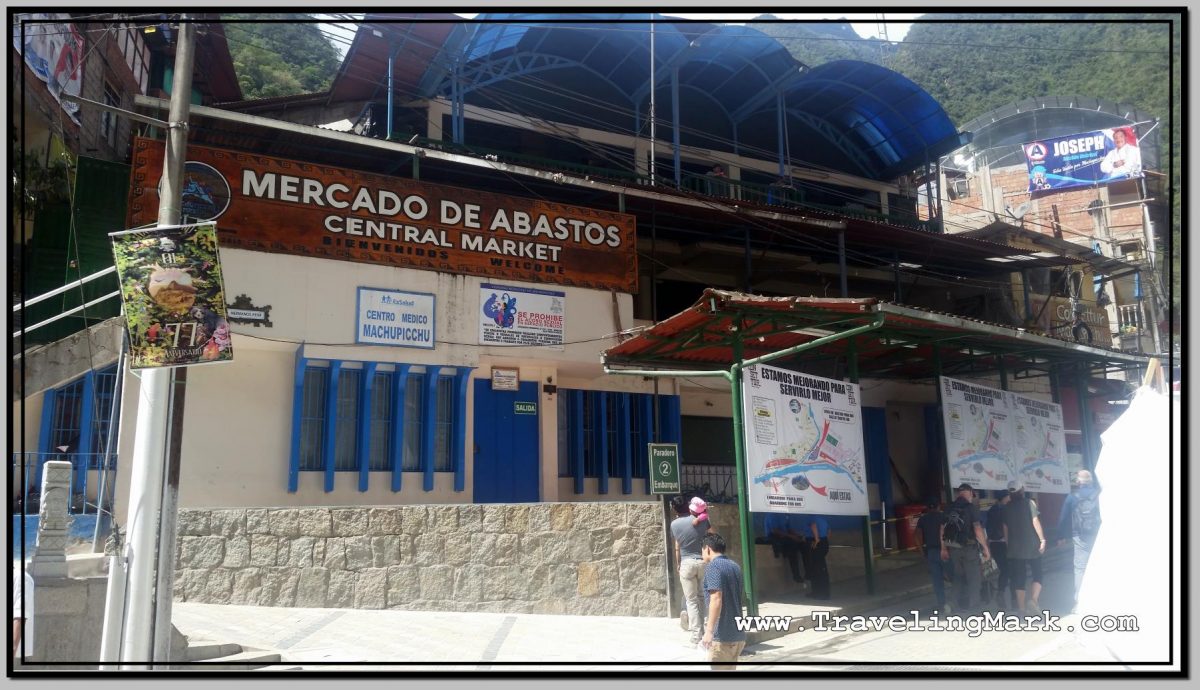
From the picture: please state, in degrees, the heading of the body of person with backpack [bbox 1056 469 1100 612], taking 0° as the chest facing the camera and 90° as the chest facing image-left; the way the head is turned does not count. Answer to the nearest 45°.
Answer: approximately 180°

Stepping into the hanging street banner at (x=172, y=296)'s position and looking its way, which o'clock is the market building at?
The market building is roughly at 7 o'clock from the hanging street banner.

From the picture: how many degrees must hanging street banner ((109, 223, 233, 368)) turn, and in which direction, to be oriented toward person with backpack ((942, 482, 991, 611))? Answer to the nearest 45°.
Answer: approximately 90° to its left

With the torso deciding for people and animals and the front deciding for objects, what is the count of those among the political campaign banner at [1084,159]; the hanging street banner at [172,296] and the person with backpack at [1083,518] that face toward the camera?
2

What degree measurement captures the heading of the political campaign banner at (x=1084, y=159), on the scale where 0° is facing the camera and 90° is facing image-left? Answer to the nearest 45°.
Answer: approximately 0°

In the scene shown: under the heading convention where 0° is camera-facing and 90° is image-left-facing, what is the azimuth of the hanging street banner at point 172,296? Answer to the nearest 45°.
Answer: approximately 0°
